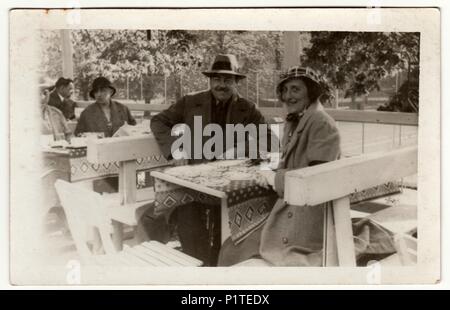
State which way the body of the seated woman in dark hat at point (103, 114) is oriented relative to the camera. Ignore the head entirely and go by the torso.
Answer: toward the camera

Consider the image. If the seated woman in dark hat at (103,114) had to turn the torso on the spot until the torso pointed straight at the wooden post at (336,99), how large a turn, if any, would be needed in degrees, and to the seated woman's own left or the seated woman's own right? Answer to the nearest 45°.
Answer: approximately 90° to the seated woman's own left
